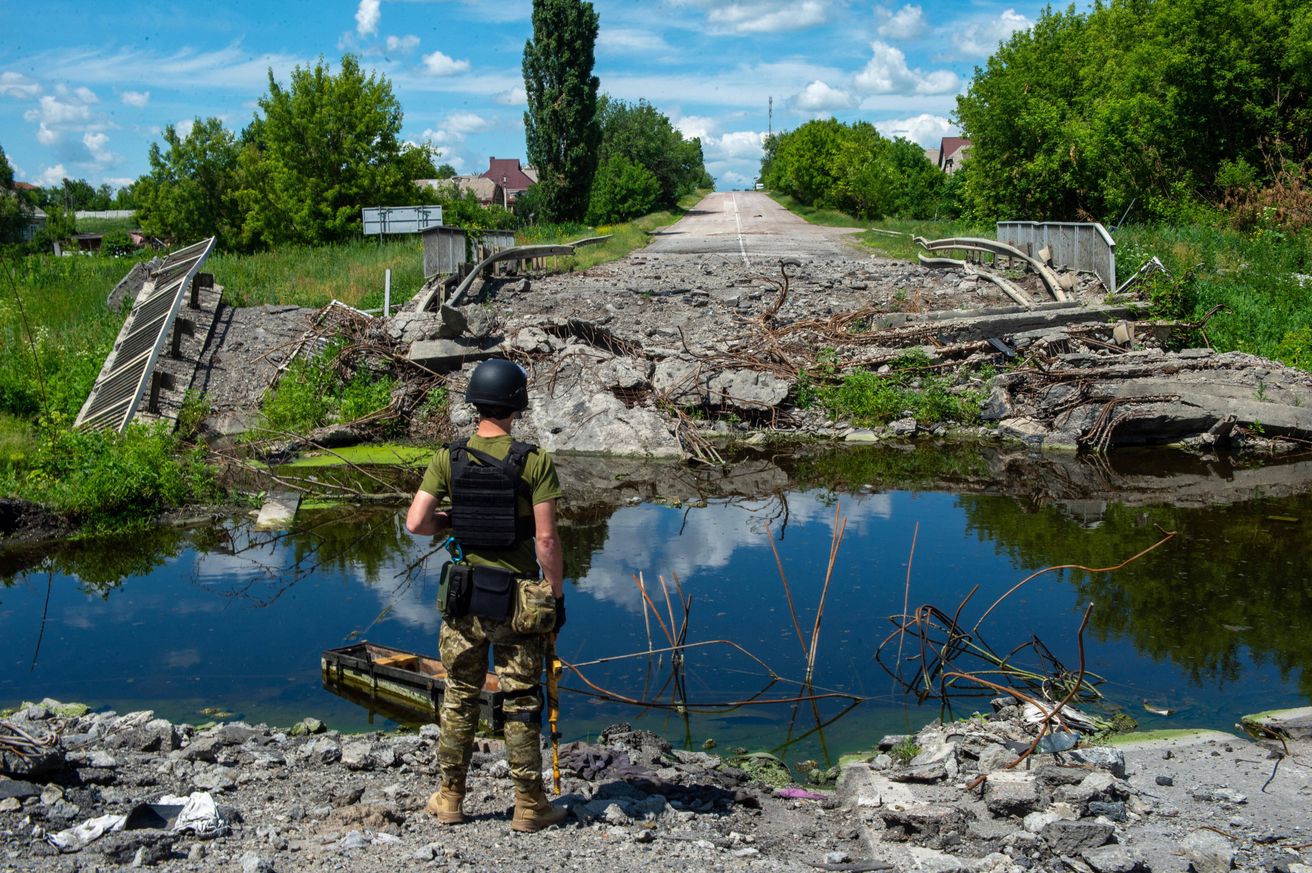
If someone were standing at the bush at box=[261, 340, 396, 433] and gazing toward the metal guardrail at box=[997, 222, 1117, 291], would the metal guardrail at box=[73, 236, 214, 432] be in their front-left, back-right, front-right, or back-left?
back-left

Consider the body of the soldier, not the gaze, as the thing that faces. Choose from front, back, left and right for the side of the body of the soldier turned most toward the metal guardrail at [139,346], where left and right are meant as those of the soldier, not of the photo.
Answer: front

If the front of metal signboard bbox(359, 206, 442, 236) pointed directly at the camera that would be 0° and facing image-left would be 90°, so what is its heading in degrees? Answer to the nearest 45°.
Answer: approximately 180°

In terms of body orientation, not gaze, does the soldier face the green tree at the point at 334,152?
yes

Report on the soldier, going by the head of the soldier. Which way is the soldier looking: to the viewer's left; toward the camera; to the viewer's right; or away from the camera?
away from the camera

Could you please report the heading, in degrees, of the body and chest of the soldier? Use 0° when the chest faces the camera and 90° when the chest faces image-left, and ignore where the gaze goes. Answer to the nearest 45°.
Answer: approximately 180°

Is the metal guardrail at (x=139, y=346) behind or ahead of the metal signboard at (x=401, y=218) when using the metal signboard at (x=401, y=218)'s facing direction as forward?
behind

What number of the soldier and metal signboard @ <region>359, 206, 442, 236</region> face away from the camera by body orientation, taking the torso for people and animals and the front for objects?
2

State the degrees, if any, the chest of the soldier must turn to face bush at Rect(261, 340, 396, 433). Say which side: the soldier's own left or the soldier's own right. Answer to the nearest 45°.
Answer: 0° — they already face it

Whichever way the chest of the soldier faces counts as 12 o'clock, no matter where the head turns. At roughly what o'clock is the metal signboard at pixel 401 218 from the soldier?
The metal signboard is roughly at 12 o'clock from the soldier.
